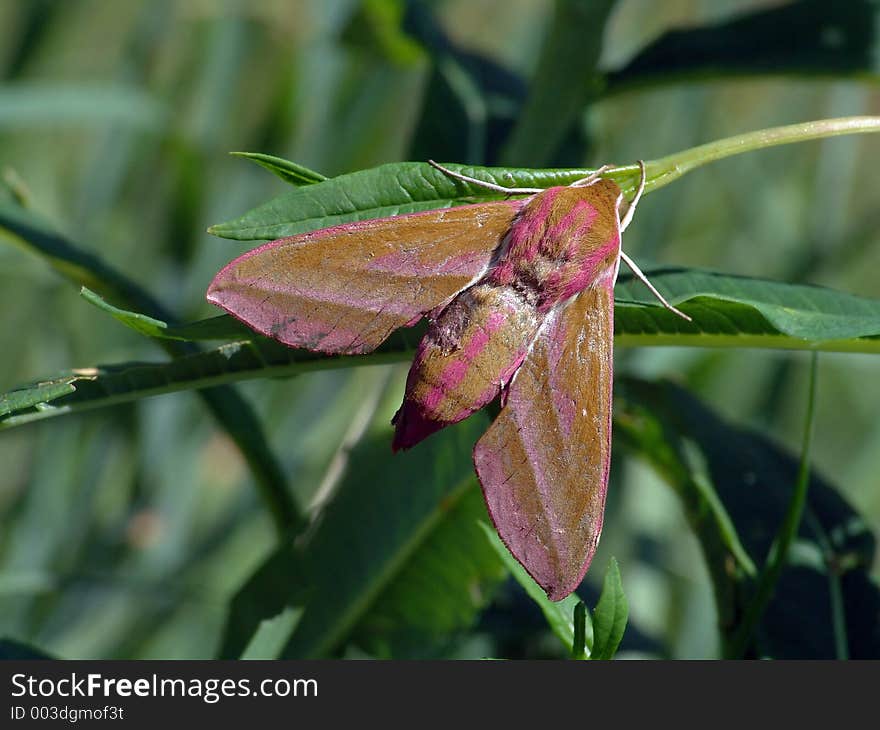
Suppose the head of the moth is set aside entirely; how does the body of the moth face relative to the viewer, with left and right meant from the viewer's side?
facing away from the viewer and to the right of the viewer
